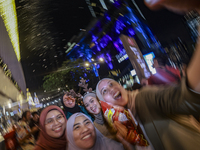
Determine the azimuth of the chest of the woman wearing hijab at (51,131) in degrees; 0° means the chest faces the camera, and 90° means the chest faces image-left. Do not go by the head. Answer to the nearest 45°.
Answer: approximately 315°

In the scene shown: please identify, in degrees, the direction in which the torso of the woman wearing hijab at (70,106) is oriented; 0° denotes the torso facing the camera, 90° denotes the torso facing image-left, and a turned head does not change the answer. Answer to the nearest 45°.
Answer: approximately 0°

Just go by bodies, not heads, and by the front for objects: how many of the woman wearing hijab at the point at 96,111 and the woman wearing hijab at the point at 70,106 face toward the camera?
2
